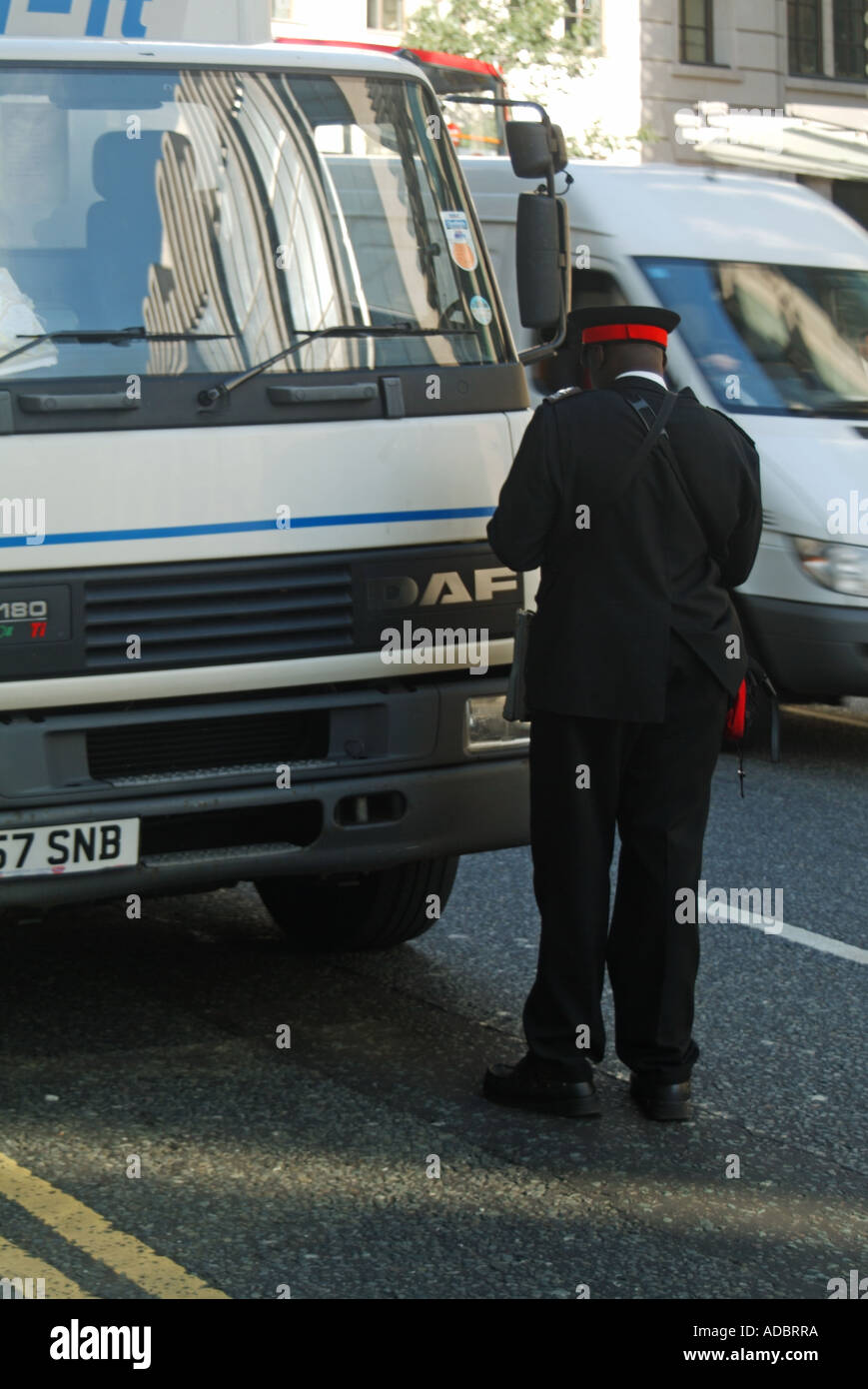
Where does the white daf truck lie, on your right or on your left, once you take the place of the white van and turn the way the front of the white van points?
on your right

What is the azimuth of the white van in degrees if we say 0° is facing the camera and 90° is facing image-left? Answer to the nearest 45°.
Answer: approximately 315°

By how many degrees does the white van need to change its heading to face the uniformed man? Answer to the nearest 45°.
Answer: approximately 45° to its right
